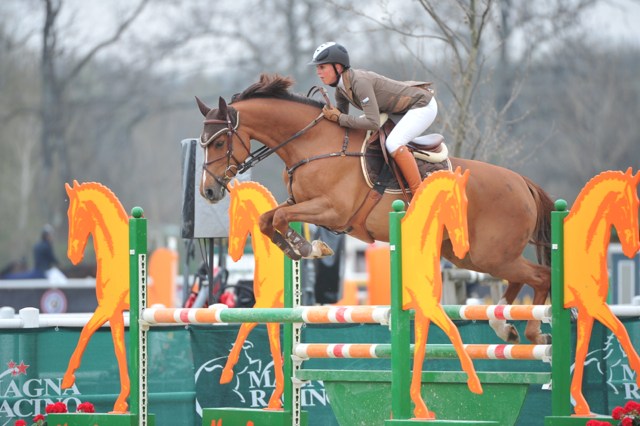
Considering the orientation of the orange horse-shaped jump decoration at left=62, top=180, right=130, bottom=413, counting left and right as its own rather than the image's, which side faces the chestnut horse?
back

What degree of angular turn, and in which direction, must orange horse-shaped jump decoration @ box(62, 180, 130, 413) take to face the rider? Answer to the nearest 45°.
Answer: approximately 180°

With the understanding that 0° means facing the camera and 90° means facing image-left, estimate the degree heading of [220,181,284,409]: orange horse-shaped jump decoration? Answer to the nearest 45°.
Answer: approximately 90°

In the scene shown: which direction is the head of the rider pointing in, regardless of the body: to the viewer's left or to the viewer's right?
to the viewer's left

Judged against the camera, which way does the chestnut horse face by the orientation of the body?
to the viewer's left
